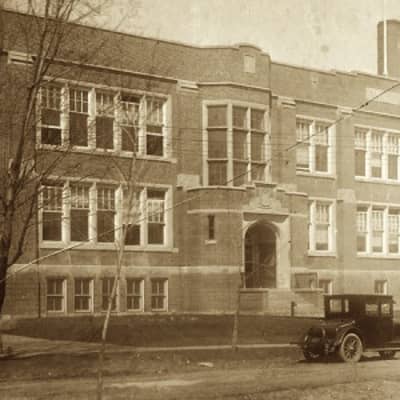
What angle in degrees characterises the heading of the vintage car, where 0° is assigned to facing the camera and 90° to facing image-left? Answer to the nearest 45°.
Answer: approximately 45°

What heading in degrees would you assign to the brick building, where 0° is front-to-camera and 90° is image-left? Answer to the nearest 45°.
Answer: approximately 315°

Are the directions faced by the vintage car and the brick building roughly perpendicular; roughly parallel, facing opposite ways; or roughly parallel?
roughly perpendicular

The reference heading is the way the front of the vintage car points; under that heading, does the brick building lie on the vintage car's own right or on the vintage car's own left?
on the vintage car's own right

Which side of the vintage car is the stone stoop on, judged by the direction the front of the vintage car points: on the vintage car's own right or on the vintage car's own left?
on the vintage car's own right
